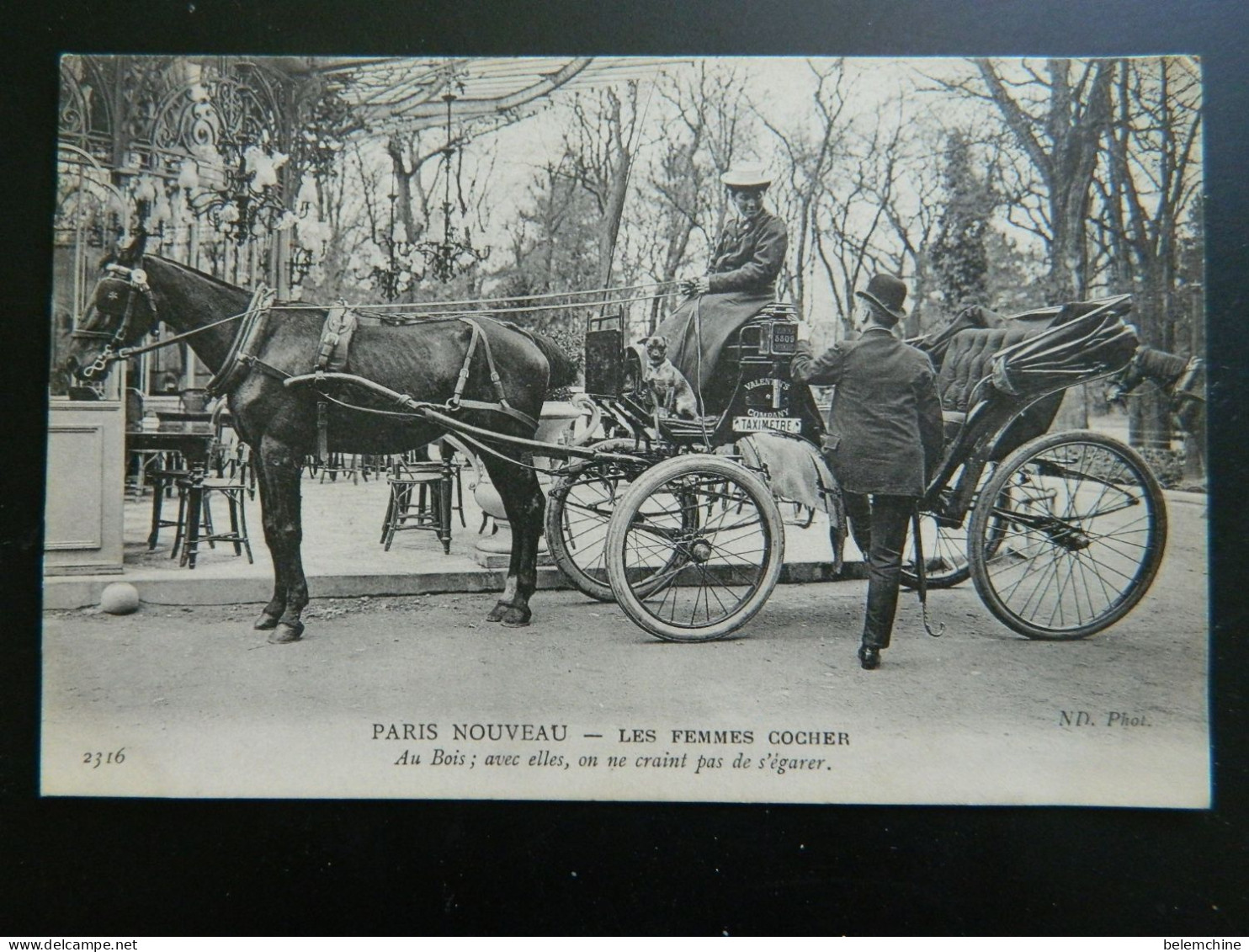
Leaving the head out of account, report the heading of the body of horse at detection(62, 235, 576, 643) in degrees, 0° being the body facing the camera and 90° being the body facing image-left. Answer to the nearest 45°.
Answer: approximately 90°

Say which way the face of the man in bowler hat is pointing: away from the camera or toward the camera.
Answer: away from the camera

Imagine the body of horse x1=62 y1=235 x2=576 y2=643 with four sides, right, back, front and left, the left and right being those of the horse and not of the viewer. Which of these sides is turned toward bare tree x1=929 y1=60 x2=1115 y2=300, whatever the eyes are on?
back

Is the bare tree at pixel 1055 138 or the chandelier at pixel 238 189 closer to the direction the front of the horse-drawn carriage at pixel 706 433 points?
the chandelier

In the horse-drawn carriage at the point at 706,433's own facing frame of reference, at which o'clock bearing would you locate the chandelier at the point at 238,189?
The chandelier is roughly at 2 o'clock from the horse-drawn carriage.

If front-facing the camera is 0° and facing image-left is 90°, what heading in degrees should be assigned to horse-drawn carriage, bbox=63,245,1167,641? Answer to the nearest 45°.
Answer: approximately 90°

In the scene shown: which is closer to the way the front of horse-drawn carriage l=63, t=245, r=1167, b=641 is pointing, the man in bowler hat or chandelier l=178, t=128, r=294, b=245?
the chandelier
